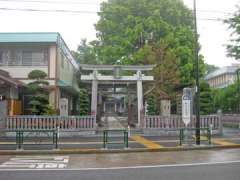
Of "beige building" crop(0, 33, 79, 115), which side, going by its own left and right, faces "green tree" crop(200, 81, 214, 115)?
left

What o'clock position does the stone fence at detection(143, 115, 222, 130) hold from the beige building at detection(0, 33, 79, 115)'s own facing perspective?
The stone fence is roughly at 10 o'clock from the beige building.

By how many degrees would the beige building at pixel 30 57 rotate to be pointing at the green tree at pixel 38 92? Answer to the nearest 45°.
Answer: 0° — it already faces it

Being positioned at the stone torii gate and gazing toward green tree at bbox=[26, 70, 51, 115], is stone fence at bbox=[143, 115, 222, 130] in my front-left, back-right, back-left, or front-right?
back-left

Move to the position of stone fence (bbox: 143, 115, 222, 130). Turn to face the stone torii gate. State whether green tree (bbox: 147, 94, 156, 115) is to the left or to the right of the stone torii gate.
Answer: right

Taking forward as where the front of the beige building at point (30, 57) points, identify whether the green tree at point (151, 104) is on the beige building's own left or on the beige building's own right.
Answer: on the beige building's own left

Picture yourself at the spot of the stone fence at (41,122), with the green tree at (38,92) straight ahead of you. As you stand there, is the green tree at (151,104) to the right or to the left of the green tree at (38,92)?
right

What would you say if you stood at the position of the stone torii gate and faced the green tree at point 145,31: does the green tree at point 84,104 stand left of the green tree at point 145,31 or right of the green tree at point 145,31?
left

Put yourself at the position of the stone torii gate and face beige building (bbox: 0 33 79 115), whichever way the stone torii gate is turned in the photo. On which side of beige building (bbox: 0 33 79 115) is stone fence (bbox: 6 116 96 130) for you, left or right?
left

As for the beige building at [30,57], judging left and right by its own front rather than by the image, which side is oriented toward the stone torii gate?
left

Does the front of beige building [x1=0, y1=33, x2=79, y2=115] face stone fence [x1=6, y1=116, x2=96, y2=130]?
yes

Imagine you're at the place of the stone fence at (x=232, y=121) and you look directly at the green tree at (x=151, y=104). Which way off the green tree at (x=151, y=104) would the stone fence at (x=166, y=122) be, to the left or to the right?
left

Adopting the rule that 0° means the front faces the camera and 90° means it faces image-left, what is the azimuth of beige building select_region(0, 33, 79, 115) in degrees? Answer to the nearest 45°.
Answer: approximately 0°

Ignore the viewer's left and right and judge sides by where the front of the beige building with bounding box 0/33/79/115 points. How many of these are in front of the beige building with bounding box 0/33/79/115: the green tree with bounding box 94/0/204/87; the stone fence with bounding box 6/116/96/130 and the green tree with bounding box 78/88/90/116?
1
